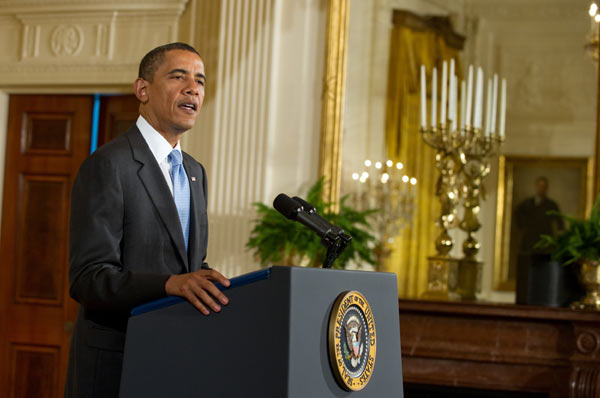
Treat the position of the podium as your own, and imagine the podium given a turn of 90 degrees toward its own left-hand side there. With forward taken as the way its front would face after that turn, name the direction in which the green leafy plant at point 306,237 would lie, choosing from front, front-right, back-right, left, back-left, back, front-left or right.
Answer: front-left

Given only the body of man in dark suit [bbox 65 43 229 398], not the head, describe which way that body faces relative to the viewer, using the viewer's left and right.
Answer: facing the viewer and to the right of the viewer

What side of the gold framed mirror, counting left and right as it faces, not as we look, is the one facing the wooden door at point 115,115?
right

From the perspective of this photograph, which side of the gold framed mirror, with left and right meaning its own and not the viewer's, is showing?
front

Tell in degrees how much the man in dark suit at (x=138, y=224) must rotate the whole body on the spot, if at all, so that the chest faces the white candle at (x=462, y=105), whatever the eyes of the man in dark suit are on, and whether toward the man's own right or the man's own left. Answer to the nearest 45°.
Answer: approximately 90° to the man's own left

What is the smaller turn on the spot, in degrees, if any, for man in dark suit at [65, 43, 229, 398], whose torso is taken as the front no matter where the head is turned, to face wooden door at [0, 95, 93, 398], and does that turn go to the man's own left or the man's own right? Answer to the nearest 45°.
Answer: approximately 135° to the man's own left

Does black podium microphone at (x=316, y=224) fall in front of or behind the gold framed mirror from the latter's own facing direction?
in front

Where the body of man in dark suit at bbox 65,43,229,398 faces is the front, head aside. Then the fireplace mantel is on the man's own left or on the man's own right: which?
on the man's own left

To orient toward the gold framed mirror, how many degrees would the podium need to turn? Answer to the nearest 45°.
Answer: approximately 135° to its left
